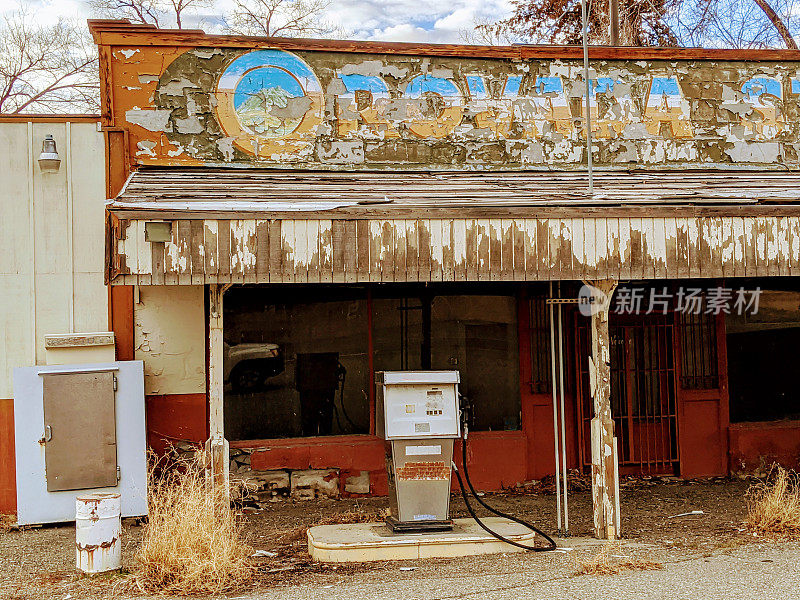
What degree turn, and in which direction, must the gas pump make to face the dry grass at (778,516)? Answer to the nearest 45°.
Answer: approximately 90° to its left

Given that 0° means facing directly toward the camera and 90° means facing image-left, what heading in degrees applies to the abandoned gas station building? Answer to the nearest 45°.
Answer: approximately 0°

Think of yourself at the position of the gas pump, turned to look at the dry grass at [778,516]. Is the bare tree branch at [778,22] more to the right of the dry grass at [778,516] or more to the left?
left

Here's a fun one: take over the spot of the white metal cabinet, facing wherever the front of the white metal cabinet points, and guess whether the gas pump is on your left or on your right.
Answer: on your left

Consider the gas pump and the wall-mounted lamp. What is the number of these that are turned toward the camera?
2

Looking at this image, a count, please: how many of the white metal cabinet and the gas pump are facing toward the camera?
2

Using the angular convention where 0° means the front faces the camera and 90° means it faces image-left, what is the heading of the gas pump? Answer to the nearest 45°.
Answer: approximately 0°

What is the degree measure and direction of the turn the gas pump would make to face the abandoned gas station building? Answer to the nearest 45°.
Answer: approximately 180°

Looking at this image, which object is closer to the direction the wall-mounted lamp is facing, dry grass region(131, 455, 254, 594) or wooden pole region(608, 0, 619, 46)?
the dry grass
